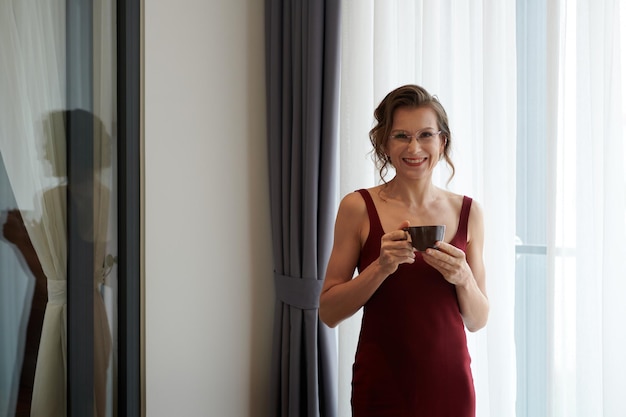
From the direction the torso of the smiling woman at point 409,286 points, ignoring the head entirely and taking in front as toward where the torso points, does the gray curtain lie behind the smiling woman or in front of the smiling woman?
behind

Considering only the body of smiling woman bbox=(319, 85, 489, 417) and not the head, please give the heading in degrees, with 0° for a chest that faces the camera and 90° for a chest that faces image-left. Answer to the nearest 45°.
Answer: approximately 0°

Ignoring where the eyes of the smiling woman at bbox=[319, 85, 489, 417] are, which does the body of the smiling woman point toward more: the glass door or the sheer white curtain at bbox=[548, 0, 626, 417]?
the glass door

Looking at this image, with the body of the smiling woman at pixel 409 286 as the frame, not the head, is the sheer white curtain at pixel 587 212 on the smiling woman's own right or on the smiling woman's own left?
on the smiling woman's own left

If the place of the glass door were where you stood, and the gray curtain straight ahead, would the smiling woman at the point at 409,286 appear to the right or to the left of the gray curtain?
right

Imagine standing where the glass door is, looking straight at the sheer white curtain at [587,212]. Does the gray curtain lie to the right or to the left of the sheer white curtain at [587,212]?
left

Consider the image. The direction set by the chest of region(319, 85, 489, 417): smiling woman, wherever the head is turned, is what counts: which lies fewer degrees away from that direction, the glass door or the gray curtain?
the glass door

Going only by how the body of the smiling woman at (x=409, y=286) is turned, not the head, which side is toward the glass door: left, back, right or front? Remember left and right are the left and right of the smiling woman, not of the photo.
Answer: right
